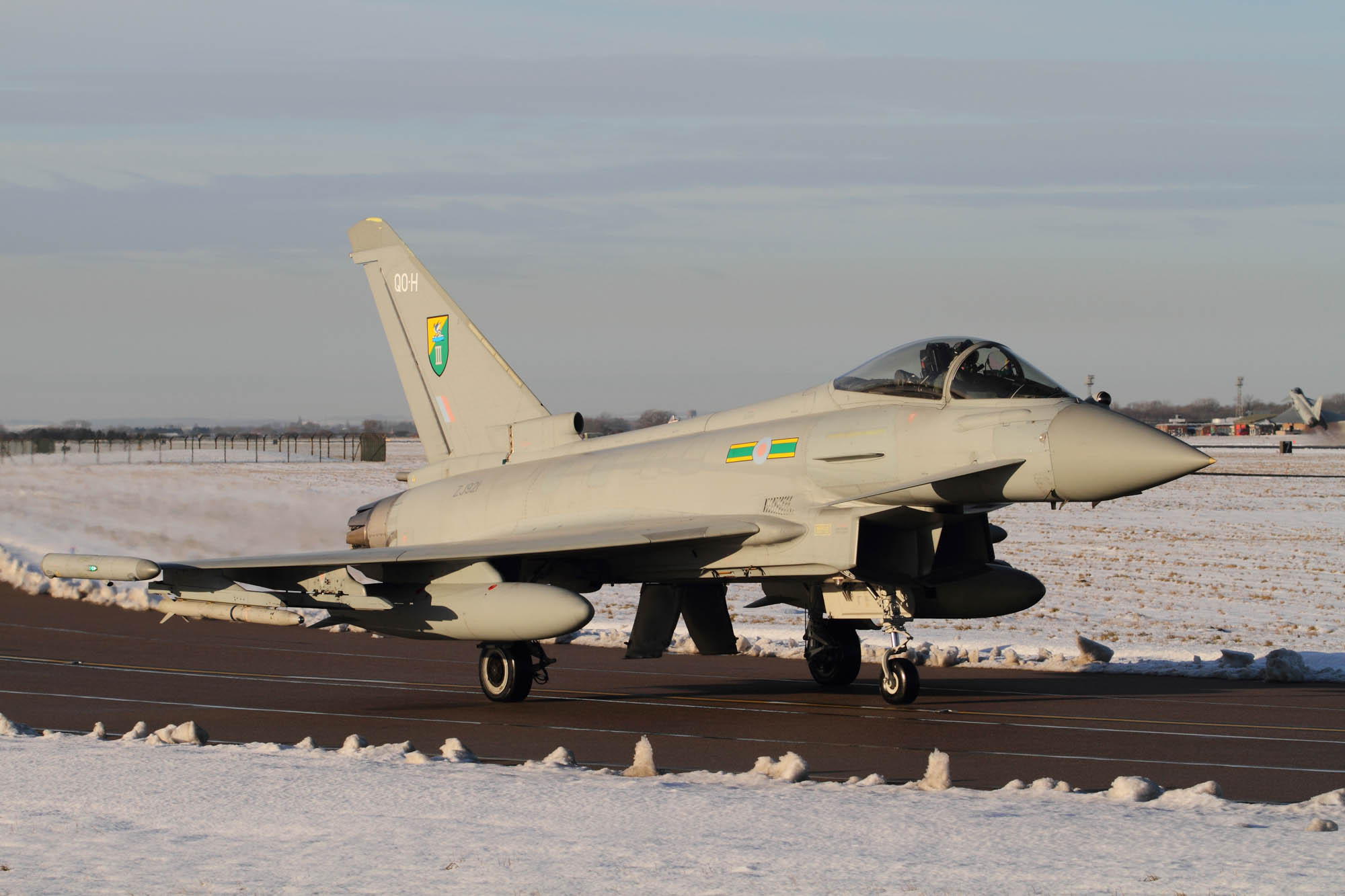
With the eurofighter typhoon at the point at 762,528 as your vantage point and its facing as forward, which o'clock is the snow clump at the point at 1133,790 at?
The snow clump is roughly at 1 o'clock from the eurofighter typhoon.

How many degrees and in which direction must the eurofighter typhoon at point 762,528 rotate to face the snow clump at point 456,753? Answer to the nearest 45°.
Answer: approximately 90° to its right

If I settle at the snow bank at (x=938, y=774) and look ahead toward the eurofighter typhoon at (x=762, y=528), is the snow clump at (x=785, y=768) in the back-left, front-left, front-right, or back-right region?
front-left

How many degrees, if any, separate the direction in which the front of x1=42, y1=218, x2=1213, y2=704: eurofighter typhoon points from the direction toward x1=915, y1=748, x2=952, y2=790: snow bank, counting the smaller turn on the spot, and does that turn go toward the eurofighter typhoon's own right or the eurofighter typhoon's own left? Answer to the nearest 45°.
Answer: approximately 45° to the eurofighter typhoon's own right

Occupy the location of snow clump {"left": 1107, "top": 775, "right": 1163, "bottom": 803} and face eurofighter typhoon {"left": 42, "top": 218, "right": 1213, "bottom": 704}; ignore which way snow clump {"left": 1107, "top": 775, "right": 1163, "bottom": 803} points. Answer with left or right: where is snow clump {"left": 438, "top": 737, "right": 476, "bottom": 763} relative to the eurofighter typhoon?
left

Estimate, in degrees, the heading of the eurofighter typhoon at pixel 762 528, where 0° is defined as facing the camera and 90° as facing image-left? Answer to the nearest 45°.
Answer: approximately 315°

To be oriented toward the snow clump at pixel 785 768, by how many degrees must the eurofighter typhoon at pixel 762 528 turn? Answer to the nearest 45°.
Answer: approximately 45° to its right
